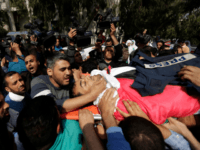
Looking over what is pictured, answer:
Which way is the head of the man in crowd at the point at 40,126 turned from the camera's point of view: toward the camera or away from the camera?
away from the camera

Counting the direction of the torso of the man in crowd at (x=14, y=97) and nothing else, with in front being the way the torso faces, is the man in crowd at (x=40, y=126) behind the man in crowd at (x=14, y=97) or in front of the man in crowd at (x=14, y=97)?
in front

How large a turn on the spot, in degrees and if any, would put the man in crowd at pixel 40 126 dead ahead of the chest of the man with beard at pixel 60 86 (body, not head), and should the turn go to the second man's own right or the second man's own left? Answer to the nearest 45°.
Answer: approximately 45° to the second man's own right

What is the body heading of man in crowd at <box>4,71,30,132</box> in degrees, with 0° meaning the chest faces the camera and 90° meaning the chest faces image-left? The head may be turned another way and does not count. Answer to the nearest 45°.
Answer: approximately 315°

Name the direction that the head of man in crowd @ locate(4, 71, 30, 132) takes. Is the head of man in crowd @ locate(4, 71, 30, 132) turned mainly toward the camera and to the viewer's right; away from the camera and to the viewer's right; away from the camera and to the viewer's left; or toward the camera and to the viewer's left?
toward the camera and to the viewer's right

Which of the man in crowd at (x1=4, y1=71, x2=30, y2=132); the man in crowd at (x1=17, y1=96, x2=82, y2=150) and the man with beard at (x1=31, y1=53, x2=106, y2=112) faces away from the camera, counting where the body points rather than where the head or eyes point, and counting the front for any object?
the man in crowd at (x1=17, y1=96, x2=82, y2=150)

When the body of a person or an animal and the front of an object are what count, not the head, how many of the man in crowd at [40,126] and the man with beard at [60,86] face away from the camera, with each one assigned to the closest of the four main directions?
1

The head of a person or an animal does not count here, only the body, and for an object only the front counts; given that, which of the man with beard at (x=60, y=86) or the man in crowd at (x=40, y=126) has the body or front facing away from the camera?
the man in crowd

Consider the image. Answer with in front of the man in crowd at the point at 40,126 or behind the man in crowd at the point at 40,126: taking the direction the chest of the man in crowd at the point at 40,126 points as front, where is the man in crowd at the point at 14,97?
in front

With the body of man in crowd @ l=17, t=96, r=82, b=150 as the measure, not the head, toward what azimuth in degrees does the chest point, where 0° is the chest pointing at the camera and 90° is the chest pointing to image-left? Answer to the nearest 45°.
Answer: approximately 180°
